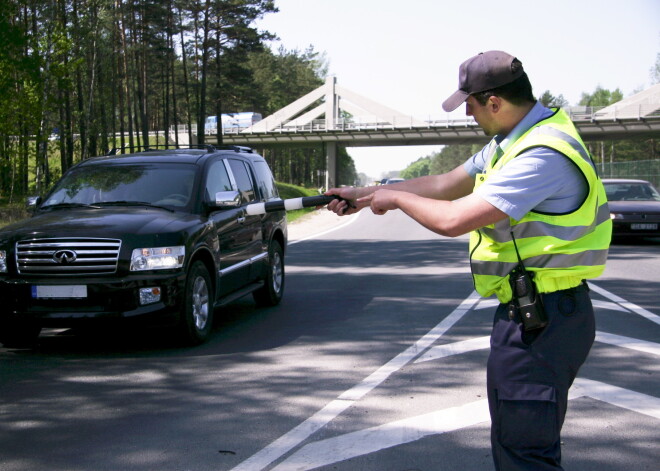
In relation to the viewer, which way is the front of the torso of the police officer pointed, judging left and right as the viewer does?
facing to the left of the viewer

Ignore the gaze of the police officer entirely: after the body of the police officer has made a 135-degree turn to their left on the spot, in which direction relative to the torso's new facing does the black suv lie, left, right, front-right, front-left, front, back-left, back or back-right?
back

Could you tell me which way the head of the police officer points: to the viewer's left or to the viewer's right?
to the viewer's left

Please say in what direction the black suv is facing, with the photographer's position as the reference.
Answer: facing the viewer and to the left of the viewer
